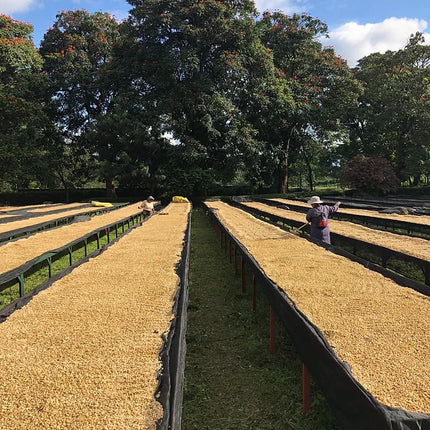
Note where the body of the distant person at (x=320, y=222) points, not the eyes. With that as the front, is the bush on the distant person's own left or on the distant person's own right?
on the distant person's own right

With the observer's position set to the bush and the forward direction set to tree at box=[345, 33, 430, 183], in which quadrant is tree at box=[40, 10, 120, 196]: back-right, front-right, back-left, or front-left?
back-left

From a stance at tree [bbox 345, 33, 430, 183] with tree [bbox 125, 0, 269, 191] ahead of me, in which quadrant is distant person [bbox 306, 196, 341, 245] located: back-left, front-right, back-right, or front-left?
front-left

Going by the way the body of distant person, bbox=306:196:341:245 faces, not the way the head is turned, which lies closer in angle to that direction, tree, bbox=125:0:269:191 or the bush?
the tree

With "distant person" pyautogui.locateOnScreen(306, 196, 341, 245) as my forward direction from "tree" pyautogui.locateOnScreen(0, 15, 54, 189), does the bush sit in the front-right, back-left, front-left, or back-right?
front-left

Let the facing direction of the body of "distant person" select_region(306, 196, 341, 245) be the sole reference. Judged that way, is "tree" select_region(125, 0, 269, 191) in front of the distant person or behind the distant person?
in front

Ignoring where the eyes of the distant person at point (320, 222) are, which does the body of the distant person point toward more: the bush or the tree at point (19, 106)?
the tree

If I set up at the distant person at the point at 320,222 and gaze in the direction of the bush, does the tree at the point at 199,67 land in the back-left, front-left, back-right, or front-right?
front-left

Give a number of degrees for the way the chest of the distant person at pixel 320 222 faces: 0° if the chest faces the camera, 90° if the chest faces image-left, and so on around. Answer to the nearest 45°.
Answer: approximately 135°
